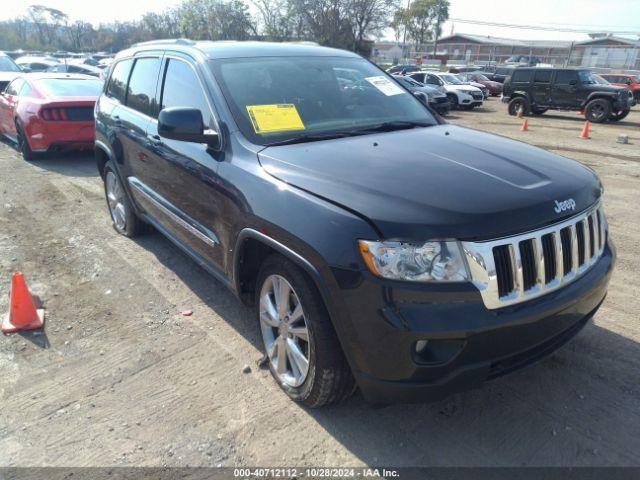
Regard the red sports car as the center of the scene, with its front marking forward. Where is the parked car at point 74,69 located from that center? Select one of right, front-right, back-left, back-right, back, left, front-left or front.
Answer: front-right

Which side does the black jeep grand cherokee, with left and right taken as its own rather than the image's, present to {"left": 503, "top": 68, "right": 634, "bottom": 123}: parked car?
left

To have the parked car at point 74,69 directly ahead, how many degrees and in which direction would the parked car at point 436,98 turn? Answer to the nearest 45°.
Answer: approximately 135° to its right

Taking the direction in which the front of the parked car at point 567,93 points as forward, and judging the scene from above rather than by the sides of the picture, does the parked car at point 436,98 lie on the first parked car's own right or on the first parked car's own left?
on the first parked car's own right

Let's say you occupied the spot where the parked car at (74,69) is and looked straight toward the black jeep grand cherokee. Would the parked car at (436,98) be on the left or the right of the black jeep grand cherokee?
left

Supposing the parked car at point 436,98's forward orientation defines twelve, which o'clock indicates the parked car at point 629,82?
the parked car at point 629,82 is roughly at 9 o'clock from the parked car at point 436,98.

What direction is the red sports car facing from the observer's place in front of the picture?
facing away from the viewer and to the left of the viewer

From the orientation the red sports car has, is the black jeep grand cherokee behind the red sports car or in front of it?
behind

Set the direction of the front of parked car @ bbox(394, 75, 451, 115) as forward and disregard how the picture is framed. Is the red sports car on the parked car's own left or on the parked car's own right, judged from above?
on the parked car's own right

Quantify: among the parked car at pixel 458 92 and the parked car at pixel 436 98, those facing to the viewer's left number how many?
0

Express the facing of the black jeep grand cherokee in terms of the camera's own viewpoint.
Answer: facing the viewer and to the right of the viewer
